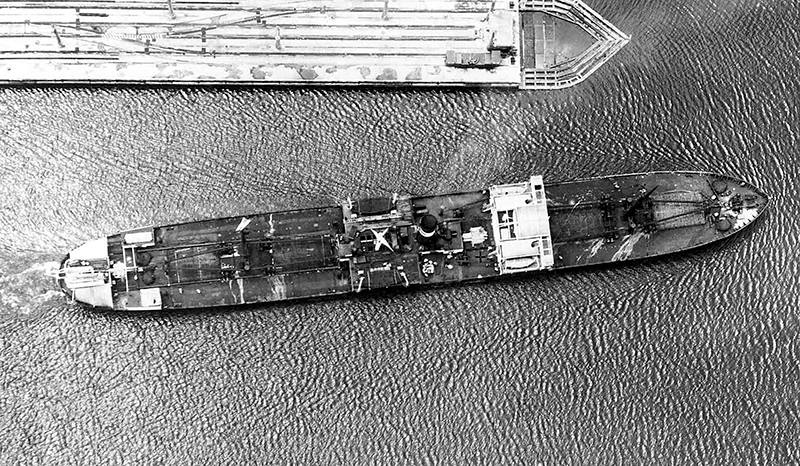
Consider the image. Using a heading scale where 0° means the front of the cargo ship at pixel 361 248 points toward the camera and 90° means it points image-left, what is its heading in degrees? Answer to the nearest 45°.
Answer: approximately 270°
